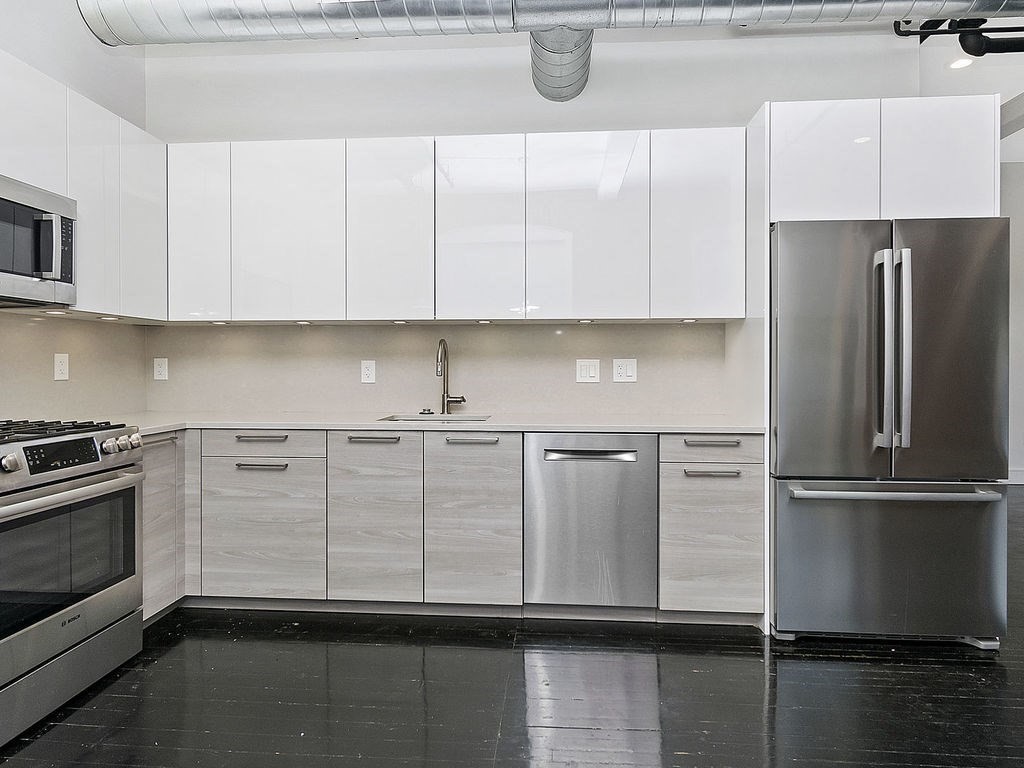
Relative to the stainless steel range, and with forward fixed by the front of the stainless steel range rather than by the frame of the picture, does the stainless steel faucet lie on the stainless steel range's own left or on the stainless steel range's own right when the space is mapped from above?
on the stainless steel range's own left

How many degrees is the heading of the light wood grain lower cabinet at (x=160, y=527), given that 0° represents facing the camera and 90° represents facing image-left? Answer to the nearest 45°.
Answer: approximately 315°

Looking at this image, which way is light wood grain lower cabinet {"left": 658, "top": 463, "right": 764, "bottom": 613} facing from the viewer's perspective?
toward the camera

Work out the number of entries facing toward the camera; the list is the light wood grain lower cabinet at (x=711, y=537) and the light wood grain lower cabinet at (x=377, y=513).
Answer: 2

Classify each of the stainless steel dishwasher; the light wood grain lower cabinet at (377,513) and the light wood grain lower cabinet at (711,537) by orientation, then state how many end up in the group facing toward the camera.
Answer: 3

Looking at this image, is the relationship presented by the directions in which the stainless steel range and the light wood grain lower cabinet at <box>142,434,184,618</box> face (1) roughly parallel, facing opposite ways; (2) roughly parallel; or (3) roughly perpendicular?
roughly parallel

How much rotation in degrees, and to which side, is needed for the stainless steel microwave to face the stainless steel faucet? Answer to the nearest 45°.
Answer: approximately 45° to its left

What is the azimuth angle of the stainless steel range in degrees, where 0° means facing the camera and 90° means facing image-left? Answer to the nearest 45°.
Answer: approximately 315°

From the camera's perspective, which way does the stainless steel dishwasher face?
toward the camera

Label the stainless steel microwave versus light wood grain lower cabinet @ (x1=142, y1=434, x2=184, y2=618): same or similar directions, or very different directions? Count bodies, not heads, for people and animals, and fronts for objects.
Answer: same or similar directions

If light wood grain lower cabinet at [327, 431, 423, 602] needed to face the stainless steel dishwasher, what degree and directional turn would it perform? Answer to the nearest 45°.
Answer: approximately 90° to its left

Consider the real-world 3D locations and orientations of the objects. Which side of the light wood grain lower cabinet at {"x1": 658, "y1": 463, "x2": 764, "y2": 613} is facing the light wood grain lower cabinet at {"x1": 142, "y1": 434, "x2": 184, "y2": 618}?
right
